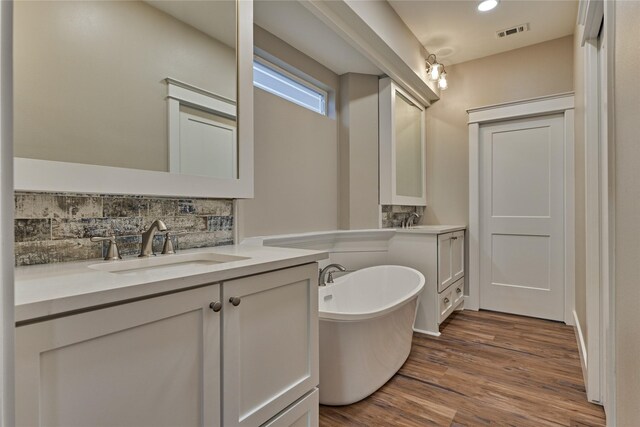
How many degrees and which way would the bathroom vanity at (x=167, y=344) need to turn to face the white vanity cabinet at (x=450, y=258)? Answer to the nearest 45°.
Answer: approximately 90° to its left

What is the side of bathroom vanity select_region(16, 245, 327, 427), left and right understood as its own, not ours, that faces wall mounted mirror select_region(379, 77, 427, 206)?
left

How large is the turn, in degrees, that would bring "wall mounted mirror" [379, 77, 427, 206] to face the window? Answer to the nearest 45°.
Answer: approximately 90° to its right

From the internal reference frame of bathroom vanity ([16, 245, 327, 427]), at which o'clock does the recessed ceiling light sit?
The recessed ceiling light is roughly at 10 o'clock from the bathroom vanity.
